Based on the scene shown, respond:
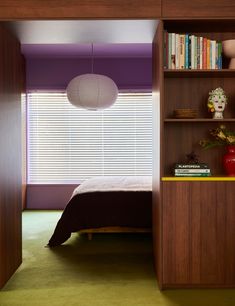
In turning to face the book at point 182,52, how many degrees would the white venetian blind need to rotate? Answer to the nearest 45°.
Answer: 0° — it already faces it

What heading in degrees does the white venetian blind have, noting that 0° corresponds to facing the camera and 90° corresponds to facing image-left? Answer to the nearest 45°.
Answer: approximately 0°

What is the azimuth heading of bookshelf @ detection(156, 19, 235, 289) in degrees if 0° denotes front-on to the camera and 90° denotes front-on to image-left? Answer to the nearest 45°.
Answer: approximately 0°

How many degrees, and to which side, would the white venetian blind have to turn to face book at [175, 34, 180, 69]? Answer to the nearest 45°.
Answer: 0° — it already faces it

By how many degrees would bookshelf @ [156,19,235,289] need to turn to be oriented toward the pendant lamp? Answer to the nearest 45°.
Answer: approximately 135° to its right
